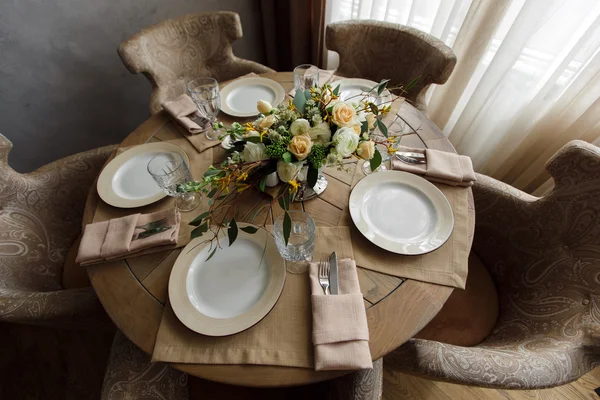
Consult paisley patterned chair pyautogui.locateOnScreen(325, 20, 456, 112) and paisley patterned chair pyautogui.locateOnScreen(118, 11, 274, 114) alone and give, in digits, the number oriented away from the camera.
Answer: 0

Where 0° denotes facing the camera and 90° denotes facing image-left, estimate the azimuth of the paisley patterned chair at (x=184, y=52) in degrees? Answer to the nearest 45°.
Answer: approximately 315°

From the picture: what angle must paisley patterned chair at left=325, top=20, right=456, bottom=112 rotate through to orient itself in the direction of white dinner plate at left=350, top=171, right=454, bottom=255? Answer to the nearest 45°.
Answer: approximately 45° to its left

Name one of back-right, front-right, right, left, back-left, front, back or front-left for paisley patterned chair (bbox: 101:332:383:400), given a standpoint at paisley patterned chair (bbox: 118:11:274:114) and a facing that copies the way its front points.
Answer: front-right

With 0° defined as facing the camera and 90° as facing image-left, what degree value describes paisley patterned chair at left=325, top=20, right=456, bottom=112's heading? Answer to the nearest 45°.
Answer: approximately 45°

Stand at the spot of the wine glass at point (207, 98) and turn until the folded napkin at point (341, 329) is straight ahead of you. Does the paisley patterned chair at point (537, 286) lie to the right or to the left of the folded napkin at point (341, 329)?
left

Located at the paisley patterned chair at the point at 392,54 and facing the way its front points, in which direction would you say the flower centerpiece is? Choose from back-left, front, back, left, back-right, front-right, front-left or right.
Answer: front-left

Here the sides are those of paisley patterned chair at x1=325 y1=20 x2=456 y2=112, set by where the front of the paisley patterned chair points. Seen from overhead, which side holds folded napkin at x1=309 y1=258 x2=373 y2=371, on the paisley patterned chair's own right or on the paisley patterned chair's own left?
on the paisley patterned chair's own left

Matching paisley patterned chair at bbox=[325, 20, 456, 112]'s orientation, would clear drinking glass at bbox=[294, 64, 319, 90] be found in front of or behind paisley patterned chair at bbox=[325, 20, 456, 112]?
in front

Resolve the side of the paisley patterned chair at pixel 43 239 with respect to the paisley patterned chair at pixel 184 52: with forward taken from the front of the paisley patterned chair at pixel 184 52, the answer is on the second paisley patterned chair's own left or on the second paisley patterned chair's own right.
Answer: on the second paisley patterned chair's own right

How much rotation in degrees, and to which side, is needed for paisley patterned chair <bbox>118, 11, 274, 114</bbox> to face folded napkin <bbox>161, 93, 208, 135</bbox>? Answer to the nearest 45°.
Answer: approximately 45° to its right

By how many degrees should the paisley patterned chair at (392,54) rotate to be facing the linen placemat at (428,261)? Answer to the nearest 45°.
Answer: approximately 45° to its left

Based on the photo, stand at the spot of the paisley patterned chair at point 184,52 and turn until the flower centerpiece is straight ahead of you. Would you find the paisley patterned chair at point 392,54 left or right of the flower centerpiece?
left
